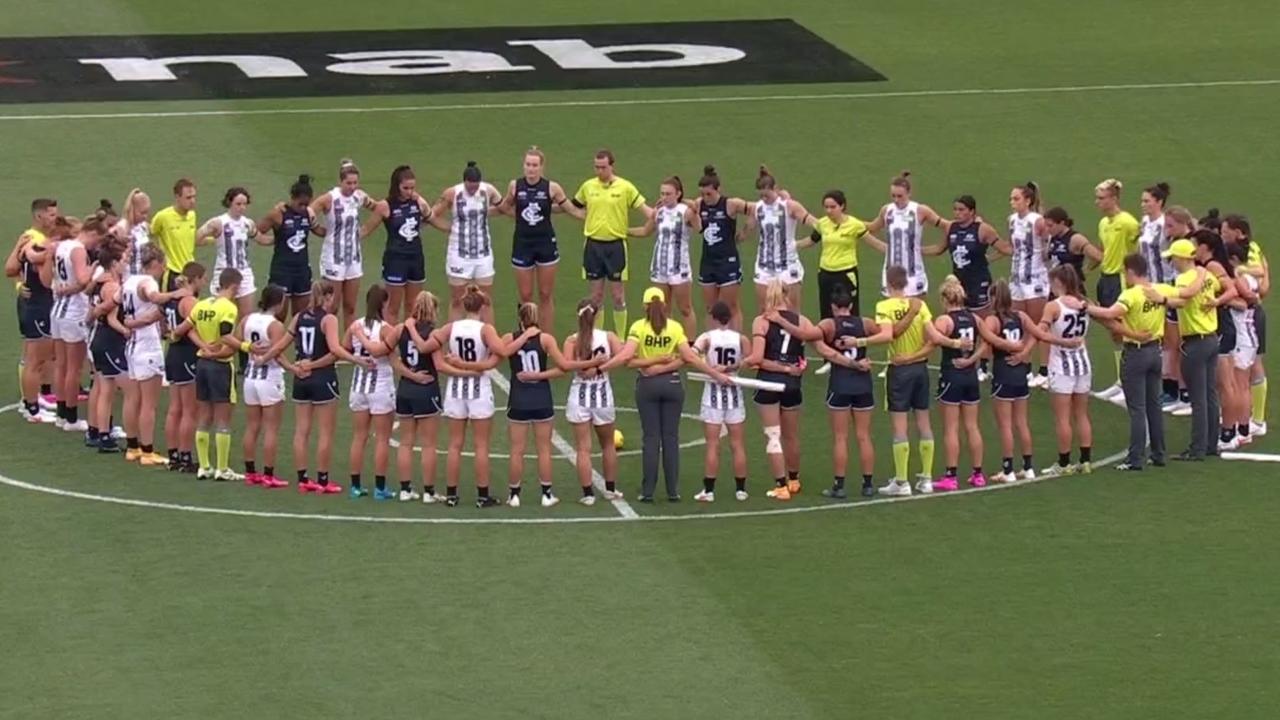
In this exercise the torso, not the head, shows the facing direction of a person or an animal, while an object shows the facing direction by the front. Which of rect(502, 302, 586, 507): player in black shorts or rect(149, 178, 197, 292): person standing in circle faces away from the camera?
the player in black shorts

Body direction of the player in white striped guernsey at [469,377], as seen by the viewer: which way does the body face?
away from the camera

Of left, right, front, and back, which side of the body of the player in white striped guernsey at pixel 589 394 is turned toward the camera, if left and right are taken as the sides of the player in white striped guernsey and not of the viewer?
back

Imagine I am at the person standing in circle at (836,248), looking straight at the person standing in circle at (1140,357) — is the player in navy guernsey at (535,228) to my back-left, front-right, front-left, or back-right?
back-right

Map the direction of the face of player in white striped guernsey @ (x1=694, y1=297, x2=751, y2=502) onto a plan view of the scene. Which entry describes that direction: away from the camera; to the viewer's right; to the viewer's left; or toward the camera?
away from the camera

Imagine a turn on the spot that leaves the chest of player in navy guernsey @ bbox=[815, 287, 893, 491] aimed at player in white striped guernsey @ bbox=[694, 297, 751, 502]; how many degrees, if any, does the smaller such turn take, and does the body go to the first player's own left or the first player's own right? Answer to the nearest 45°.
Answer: approximately 90° to the first player's own left

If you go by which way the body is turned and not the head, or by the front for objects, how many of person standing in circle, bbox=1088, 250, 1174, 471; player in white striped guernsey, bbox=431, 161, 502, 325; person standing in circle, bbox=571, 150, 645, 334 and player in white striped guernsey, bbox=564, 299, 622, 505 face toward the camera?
2

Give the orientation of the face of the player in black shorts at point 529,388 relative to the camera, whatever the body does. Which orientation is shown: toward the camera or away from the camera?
away from the camera

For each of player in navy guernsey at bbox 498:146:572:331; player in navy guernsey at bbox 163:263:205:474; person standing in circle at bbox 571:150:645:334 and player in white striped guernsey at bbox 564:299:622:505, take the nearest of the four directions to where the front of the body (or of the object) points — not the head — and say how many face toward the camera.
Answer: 2

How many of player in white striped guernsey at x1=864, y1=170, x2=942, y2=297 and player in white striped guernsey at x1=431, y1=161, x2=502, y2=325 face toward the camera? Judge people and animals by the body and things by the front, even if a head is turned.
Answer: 2

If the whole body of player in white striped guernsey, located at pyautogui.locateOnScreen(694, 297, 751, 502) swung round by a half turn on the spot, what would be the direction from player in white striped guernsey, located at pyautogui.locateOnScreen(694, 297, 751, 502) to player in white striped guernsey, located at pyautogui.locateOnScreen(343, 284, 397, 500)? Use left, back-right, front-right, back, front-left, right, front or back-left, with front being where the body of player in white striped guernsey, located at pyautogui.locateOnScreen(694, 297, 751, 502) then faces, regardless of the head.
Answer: right

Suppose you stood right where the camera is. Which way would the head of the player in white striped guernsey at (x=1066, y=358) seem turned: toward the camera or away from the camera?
away from the camera

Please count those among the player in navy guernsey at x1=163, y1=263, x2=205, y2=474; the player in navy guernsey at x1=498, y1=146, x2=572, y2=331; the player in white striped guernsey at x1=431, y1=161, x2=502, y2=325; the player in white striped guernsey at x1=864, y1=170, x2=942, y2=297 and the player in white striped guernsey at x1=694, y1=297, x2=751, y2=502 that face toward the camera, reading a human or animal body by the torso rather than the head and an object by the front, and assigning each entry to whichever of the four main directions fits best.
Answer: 3
